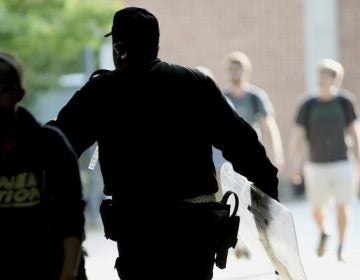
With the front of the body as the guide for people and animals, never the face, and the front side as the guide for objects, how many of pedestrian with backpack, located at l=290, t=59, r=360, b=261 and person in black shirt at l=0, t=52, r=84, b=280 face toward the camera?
2

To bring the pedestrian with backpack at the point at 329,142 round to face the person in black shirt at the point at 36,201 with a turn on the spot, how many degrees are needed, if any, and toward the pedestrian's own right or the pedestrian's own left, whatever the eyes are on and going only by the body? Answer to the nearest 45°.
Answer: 0° — they already face them

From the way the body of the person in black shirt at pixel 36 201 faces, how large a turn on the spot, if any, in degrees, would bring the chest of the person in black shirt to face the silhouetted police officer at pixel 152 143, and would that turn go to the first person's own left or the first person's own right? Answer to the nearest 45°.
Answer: approximately 135° to the first person's own left

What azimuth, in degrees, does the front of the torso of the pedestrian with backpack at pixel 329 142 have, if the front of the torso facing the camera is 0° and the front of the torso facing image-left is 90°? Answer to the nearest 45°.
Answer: approximately 0°
